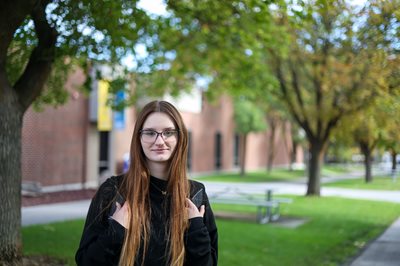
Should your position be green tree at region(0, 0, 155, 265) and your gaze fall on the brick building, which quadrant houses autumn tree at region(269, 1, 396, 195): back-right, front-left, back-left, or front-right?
front-right

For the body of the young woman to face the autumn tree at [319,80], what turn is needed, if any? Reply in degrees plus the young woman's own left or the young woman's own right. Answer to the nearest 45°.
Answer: approximately 180°

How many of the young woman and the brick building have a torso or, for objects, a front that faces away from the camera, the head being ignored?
0

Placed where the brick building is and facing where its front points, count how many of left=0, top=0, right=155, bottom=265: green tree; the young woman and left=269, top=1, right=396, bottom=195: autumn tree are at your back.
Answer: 0

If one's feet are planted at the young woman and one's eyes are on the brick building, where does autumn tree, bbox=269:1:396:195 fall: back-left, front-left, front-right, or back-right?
front-right

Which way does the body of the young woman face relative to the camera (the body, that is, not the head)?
toward the camera

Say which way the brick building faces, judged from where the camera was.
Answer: facing the viewer and to the right of the viewer

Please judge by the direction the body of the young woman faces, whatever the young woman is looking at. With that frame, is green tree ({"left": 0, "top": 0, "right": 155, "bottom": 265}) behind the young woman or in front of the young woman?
behind

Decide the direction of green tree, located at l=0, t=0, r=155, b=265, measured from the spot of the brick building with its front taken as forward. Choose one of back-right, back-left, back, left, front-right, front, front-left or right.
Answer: front-right

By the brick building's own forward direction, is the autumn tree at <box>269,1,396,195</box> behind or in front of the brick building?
in front

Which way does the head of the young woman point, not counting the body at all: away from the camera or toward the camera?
toward the camera

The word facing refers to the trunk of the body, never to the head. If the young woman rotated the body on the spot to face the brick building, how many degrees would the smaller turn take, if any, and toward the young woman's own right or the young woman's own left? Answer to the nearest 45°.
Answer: approximately 180°

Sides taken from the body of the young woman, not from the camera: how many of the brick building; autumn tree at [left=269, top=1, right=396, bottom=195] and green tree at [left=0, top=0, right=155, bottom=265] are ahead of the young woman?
0
